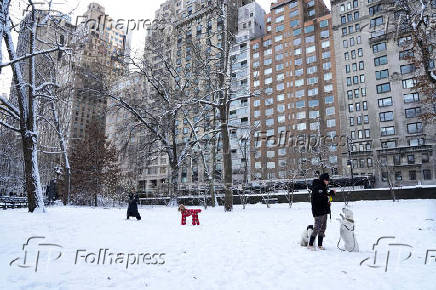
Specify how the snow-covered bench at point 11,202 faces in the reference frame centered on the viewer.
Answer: facing the viewer

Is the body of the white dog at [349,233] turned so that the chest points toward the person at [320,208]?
yes

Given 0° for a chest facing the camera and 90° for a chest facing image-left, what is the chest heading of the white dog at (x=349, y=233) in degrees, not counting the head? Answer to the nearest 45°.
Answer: approximately 90°

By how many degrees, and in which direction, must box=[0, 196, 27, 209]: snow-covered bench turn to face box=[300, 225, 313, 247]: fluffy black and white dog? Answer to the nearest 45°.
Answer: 0° — it already faces it
